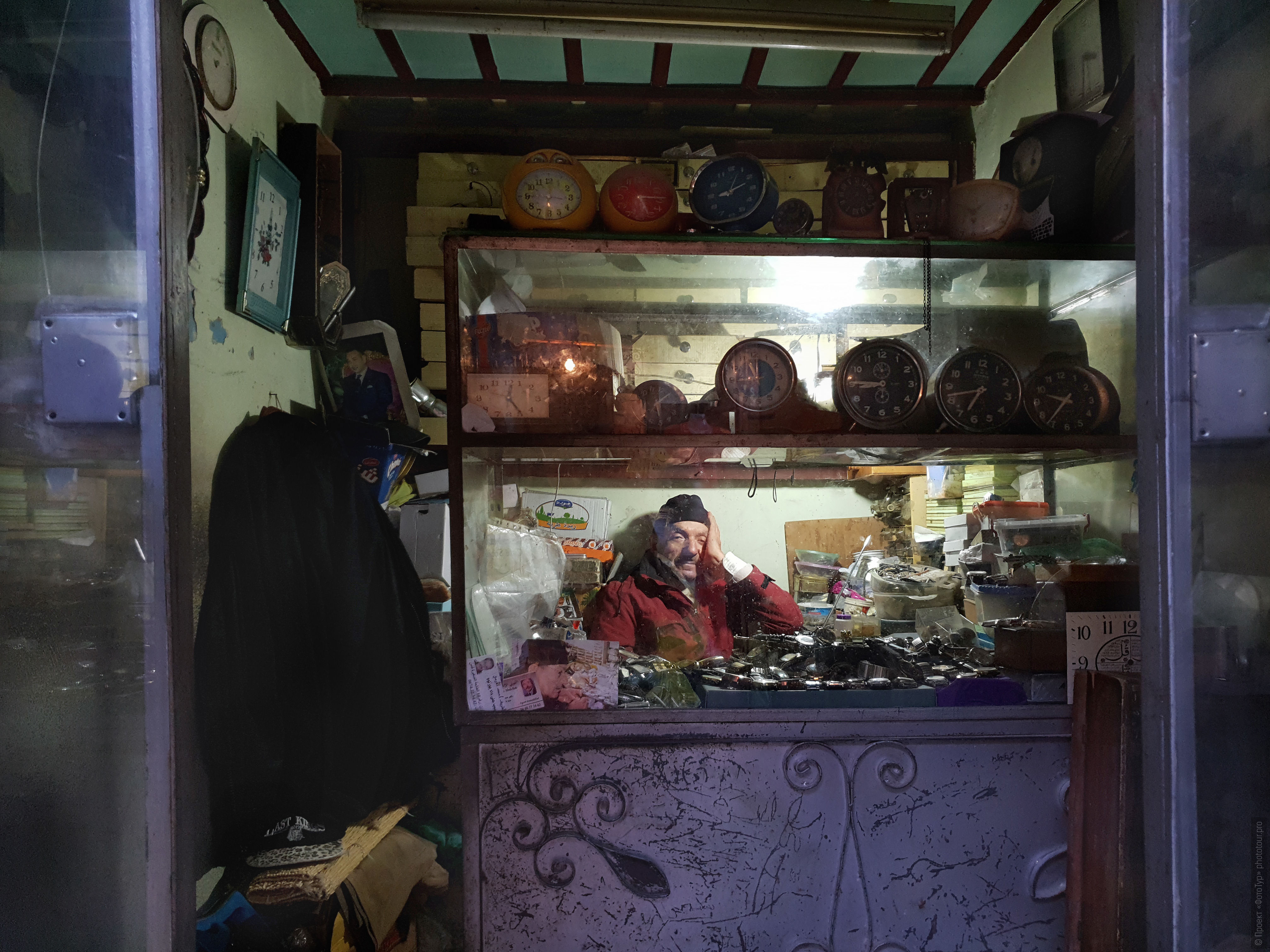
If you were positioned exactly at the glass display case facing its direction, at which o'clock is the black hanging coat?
The black hanging coat is roughly at 3 o'clock from the glass display case.

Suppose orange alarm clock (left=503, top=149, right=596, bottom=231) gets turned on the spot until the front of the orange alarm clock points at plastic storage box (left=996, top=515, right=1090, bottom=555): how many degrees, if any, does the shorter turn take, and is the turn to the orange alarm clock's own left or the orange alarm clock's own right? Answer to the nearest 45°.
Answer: approximately 90° to the orange alarm clock's own left

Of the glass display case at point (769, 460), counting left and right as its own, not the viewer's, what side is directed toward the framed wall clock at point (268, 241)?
right

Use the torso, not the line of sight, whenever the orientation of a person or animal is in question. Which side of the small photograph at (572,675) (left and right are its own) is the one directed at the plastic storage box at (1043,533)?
left

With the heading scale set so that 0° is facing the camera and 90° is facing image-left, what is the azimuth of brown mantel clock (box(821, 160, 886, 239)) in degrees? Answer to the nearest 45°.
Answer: approximately 0°
